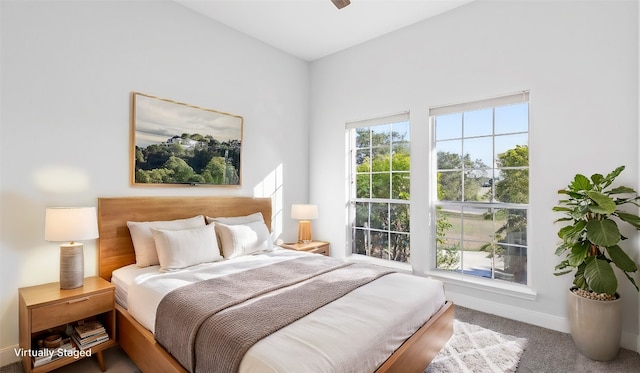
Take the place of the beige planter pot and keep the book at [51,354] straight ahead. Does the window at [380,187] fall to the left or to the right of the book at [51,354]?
right

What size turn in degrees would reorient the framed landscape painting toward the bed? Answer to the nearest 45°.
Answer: approximately 45° to its right

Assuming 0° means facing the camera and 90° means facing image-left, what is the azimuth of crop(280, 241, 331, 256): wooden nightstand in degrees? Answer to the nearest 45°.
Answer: approximately 315°

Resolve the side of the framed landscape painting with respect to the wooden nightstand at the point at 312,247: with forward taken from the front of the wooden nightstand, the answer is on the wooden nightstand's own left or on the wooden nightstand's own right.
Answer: on the wooden nightstand's own right

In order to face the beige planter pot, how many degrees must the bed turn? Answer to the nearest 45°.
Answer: approximately 45° to its left

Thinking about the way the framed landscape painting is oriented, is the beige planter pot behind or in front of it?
in front

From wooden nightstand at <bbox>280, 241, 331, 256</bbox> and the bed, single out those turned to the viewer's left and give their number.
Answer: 0

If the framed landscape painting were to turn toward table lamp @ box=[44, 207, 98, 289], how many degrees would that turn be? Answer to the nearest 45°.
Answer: approximately 90° to its right

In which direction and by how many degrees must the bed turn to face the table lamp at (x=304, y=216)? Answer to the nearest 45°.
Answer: approximately 90° to its left

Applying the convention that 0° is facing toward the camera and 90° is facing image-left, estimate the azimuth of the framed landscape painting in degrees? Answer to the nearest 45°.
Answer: approximately 315°

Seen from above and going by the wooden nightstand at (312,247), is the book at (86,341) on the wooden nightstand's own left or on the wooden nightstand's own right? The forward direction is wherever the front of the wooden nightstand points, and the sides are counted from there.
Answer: on the wooden nightstand's own right

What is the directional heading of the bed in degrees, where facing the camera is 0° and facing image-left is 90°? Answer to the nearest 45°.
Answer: approximately 315°
